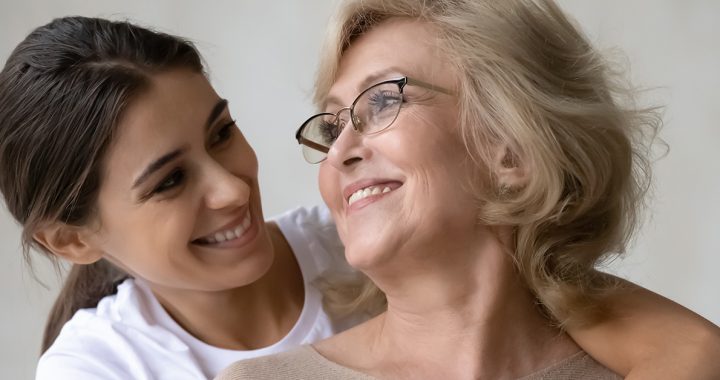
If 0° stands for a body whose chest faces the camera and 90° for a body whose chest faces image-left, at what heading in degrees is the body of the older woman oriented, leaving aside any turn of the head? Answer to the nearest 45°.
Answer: approximately 45°

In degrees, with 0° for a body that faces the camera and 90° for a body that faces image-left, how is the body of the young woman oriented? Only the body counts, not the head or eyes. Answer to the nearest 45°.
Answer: approximately 315°

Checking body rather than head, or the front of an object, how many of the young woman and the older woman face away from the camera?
0

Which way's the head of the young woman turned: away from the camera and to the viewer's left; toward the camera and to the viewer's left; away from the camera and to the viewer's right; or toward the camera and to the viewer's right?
toward the camera and to the viewer's right

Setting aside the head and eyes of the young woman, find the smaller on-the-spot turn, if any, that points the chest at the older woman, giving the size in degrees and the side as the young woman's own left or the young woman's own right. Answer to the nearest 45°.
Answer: approximately 45° to the young woman's own left
